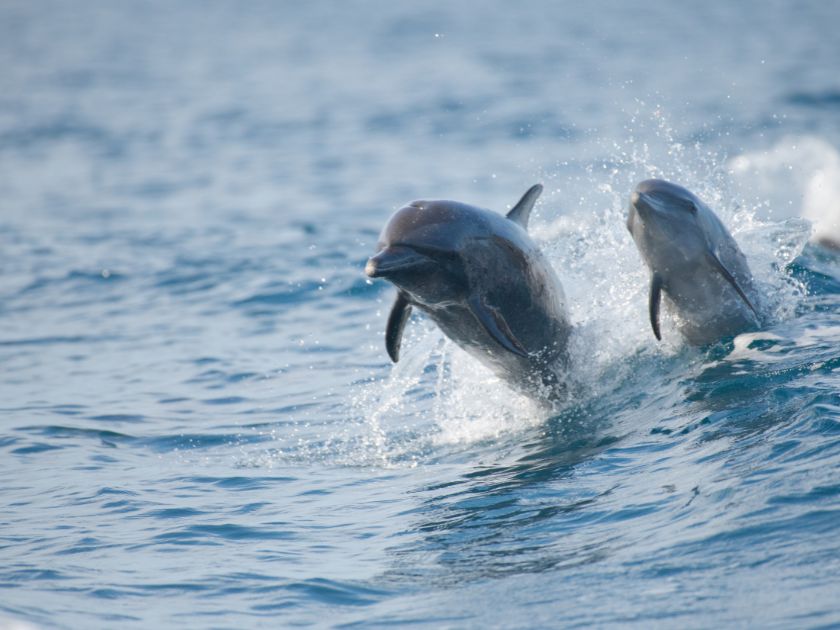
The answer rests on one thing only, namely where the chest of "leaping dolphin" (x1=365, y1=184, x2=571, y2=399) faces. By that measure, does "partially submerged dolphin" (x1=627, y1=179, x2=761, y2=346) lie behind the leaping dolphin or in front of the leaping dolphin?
behind

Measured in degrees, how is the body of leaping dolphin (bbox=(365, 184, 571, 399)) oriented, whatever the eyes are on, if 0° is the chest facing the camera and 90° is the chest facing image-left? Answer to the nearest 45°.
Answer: approximately 45°
